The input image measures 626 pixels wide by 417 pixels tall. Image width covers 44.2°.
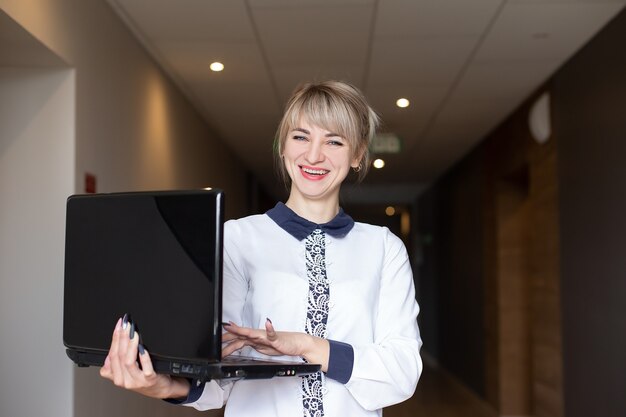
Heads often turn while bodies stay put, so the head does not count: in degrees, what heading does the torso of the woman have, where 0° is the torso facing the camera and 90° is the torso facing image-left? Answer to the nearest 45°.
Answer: approximately 0°
